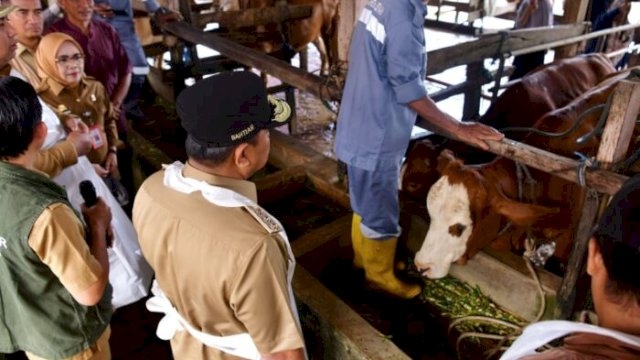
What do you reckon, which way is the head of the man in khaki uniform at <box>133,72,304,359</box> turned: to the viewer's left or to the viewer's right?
to the viewer's right

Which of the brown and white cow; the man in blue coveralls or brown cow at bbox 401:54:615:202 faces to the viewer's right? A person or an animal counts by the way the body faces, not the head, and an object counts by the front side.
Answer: the man in blue coveralls

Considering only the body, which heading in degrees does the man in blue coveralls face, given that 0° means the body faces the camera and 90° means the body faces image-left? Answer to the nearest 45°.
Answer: approximately 270°

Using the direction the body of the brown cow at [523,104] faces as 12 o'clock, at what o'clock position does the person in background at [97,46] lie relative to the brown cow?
The person in background is roughly at 1 o'clock from the brown cow.

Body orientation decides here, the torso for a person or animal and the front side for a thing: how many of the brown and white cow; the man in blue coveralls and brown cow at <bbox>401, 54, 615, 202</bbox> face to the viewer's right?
1

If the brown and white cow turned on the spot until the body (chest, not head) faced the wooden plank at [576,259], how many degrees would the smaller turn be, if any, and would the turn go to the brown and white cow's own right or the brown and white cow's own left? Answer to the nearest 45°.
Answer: approximately 90° to the brown and white cow's own left

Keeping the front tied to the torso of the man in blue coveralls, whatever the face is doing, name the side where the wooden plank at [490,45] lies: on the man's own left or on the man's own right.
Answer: on the man's own left

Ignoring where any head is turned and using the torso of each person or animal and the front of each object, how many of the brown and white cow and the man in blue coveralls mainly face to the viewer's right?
1

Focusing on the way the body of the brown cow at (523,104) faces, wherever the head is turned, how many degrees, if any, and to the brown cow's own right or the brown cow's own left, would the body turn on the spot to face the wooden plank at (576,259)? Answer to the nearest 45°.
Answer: approximately 45° to the brown cow's own left

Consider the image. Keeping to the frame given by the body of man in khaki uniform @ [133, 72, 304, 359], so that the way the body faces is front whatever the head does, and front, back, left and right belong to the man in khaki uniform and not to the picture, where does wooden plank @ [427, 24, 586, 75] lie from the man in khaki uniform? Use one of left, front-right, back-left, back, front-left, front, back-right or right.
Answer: front

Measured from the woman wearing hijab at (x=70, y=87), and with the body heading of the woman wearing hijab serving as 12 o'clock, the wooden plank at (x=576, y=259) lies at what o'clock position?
The wooden plank is roughly at 12 o'clock from the woman wearing hijab.

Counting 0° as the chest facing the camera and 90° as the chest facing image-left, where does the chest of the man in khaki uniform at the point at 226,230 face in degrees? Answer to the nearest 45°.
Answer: approximately 225°

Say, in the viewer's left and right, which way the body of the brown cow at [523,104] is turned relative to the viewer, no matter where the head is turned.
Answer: facing the viewer and to the left of the viewer

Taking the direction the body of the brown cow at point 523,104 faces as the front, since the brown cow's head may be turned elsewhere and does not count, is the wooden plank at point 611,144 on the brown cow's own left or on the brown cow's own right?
on the brown cow's own left

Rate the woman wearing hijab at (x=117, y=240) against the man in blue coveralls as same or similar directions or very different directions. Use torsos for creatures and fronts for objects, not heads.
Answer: same or similar directions

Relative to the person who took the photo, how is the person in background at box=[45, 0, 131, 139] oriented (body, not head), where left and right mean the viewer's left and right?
facing the viewer and to the right of the viewer

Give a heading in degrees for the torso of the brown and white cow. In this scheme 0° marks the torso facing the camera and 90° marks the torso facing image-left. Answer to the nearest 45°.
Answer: approximately 45°
